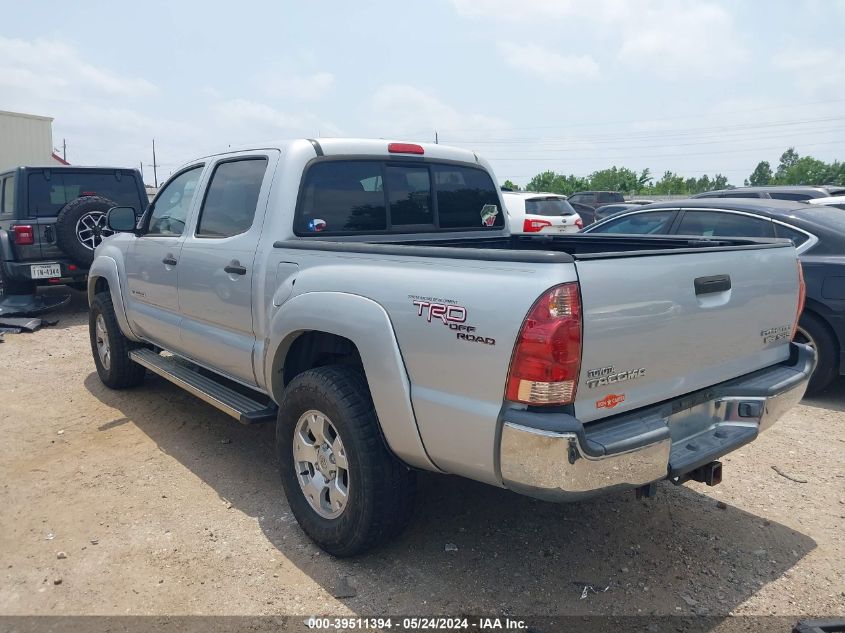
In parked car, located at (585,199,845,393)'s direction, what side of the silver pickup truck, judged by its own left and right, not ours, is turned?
right

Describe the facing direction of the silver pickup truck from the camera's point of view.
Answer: facing away from the viewer and to the left of the viewer

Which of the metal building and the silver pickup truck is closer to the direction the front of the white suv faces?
the metal building

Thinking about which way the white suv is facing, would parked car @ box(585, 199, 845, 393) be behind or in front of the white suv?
behind

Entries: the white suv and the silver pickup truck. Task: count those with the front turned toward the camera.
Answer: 0

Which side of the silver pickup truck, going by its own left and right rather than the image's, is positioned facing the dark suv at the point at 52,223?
front

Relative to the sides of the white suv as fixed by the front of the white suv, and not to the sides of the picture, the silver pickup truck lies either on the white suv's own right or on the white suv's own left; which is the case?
on the white suv's own left

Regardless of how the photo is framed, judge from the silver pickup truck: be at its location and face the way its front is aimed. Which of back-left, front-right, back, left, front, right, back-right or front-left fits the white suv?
front-right

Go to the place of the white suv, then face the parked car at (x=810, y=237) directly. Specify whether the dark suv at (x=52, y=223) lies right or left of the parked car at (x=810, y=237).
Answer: right

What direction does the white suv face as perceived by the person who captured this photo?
facing away from the viewer and to the left of the viewer
